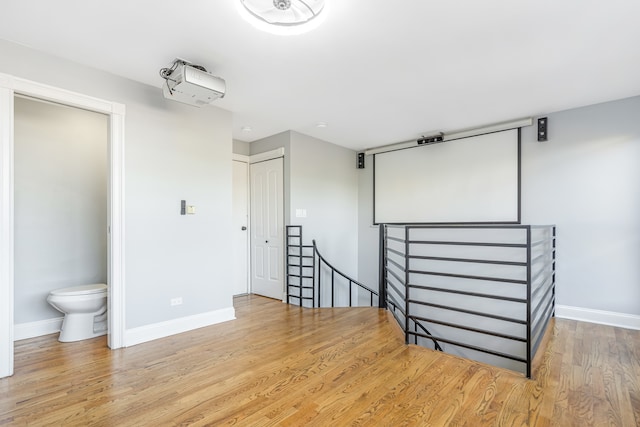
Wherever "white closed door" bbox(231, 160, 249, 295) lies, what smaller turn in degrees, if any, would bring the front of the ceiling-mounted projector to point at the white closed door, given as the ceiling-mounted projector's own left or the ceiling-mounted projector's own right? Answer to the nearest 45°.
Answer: approximately 45° to the ceiling-mounted projector's own left

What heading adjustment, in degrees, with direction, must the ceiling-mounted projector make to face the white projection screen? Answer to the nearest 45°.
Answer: approximately 45° to its right

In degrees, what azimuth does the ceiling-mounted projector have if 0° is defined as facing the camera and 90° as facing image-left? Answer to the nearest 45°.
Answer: approximately 225°

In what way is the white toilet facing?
to the viewer's left

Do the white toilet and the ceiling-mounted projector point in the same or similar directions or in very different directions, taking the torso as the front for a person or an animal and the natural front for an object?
very different directions

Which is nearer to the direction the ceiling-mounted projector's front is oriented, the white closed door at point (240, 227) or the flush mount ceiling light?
the white closed door

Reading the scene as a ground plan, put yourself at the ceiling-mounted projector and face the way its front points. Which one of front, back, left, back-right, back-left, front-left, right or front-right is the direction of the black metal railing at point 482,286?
front-right
